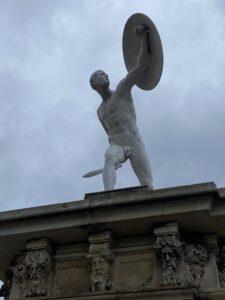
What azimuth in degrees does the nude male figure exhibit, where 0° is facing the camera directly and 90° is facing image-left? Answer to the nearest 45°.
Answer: approximately 0°
